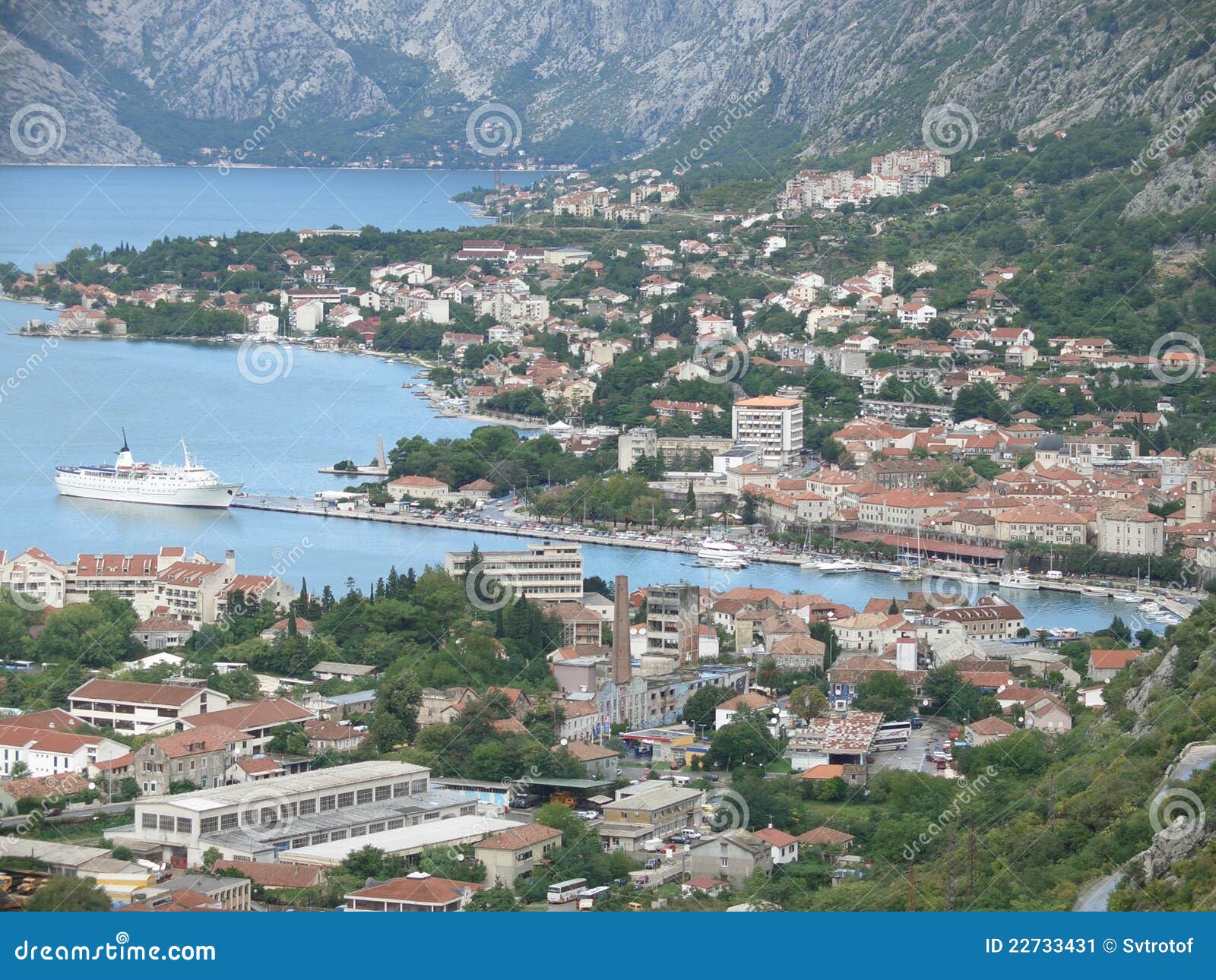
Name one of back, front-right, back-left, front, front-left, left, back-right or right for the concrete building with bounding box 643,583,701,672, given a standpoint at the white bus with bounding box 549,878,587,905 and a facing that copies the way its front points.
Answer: back-right

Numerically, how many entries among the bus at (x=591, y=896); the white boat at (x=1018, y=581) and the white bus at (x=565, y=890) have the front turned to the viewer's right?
1

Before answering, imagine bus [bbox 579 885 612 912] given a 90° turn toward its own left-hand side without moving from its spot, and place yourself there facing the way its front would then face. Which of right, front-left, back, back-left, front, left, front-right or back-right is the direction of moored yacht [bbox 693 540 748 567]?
back-left

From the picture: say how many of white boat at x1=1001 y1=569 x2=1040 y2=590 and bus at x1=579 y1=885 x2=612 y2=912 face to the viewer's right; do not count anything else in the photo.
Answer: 1

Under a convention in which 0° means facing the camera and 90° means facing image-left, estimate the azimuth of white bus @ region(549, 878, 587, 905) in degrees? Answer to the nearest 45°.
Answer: approximately 45°

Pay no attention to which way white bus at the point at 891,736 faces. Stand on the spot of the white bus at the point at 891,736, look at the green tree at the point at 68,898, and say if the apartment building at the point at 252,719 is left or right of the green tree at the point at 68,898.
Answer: right
